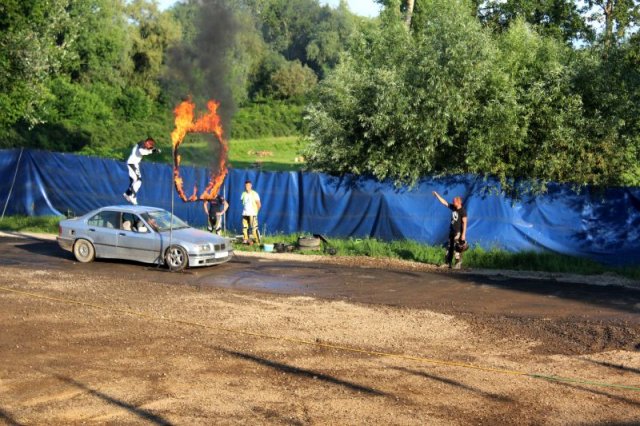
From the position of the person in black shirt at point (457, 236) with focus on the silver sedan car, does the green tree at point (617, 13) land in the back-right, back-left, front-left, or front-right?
back-right

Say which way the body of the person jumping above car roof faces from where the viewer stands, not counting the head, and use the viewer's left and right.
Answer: facing to the right of the viewer

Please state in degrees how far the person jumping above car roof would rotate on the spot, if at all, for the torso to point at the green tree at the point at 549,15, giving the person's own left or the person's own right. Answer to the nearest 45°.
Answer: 0° — they already face it
